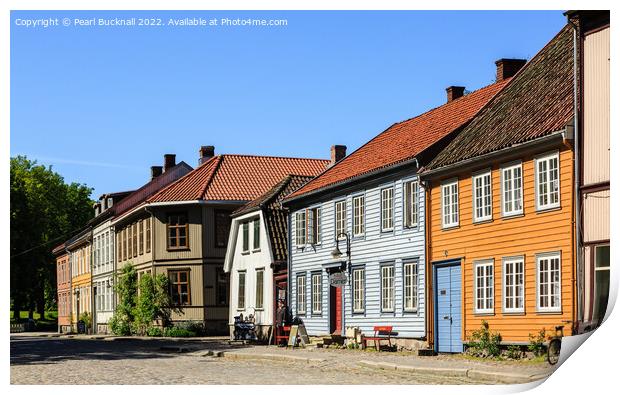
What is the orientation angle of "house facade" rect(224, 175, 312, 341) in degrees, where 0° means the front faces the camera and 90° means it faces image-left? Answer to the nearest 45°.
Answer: approximately 45°

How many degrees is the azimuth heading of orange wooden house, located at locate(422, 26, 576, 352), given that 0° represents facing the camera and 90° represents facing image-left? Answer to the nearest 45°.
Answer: approximately 45°

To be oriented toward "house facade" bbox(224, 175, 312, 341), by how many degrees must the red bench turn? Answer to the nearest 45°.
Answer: approximately 135° to its right

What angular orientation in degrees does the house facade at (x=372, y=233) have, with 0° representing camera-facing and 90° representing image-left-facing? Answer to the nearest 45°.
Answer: approximately 45°

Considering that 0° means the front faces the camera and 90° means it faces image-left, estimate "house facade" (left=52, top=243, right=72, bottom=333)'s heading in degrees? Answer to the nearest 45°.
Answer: approximately 45°
